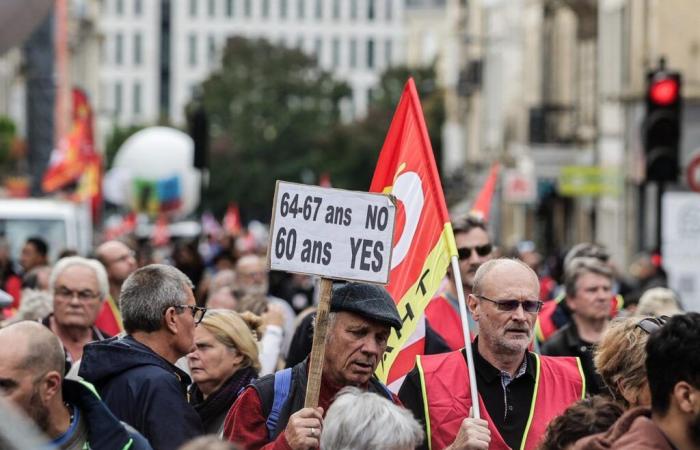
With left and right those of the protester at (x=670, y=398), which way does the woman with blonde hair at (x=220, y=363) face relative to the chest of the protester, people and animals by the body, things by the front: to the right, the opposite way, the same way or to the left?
the opposite way

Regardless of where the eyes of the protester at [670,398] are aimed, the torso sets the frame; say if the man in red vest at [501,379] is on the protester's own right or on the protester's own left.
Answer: on the protester's own left

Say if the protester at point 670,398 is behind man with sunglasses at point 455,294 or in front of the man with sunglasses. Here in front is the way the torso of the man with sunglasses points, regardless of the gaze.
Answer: in front

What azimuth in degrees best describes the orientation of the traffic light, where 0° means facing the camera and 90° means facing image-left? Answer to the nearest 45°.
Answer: approximately 0°

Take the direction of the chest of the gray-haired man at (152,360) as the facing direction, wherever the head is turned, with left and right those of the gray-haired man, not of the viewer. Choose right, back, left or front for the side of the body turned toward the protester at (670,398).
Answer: right

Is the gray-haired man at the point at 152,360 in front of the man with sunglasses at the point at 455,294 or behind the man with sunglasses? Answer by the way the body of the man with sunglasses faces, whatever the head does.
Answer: in front

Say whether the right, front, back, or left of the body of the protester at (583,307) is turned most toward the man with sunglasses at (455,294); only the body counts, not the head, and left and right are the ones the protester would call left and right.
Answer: right

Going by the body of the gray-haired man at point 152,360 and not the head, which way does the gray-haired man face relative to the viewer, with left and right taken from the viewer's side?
facing away from the viewer and to the right of the viewer

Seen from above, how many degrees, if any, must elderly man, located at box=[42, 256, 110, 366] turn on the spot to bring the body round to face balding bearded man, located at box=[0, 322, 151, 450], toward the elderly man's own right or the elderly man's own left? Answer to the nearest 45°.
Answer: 0° — they already face them

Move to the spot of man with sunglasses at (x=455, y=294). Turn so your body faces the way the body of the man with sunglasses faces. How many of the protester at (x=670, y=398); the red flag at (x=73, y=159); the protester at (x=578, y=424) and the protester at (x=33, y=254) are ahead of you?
2

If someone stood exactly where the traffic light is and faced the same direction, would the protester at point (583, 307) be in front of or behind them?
in front
